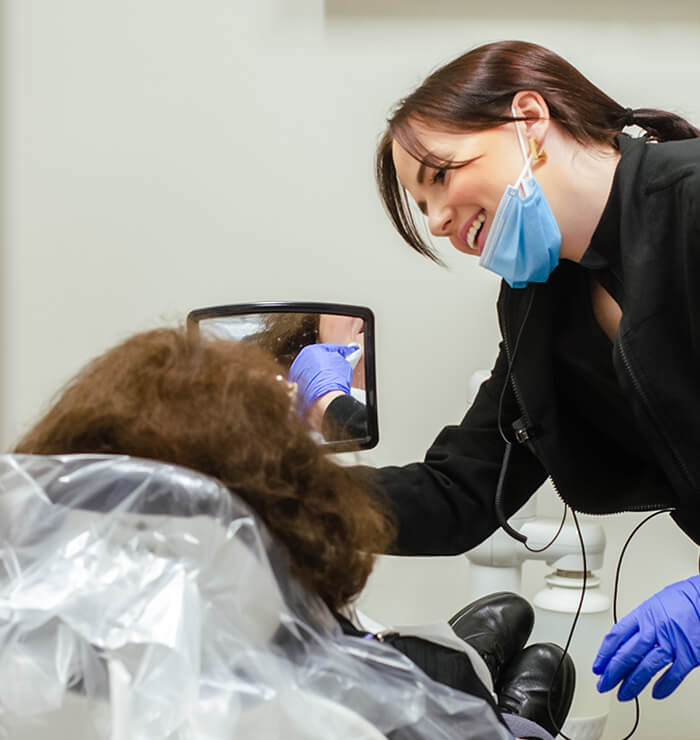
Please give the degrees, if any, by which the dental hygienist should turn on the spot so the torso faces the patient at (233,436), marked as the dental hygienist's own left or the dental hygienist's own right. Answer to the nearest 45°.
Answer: approximately 45° to the dental hygienist's own left

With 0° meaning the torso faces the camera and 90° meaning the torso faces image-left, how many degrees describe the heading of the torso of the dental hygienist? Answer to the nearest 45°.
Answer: approximately 45°
